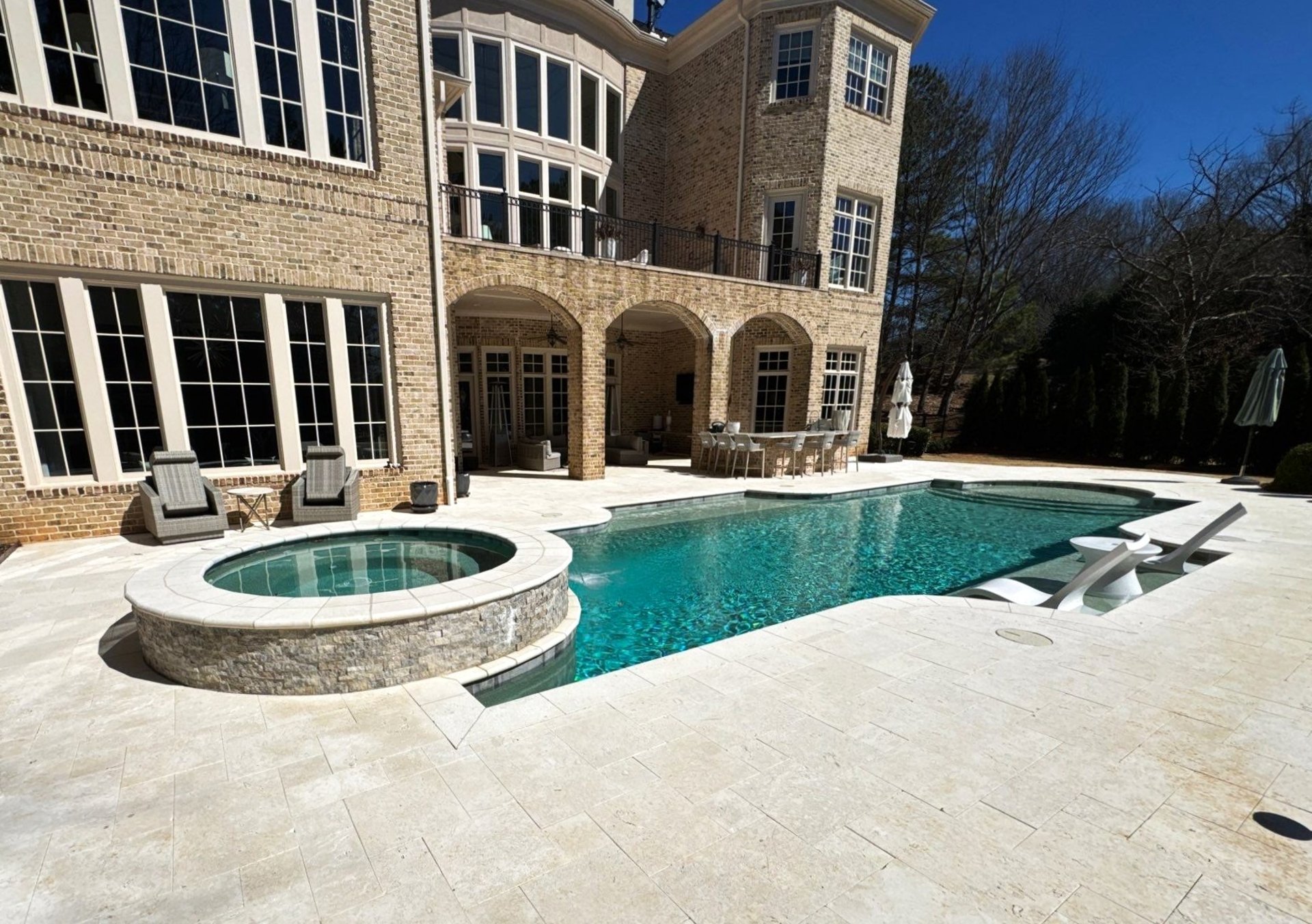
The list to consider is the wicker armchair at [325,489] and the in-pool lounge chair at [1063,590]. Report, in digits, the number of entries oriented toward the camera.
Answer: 1

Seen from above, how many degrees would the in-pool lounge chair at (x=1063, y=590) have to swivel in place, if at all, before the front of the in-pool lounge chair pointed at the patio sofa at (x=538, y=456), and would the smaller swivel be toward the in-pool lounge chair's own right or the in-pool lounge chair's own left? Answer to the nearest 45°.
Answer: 0° — it already faces it

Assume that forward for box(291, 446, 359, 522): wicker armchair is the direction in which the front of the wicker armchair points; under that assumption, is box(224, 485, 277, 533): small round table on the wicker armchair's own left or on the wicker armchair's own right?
on the wicker armchair's own right

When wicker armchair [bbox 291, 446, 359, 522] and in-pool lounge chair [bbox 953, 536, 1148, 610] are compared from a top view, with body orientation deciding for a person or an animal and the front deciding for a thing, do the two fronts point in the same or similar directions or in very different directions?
very different directions

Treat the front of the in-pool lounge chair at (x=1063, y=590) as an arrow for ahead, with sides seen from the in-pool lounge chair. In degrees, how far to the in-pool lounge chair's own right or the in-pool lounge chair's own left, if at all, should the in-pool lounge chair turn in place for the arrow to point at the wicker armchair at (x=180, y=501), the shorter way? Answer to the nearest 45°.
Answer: approximately 45° to the in-pool lounge chair's own left

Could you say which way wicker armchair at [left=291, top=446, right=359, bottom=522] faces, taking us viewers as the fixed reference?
facing the viewer

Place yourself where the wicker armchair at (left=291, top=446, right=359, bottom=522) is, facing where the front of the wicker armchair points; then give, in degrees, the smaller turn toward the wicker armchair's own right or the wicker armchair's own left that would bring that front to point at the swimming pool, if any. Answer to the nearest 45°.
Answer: approximately 45° to the wicker armchair's own left

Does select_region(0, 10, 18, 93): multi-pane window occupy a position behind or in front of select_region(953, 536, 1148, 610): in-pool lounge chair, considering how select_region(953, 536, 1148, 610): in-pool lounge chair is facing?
in front

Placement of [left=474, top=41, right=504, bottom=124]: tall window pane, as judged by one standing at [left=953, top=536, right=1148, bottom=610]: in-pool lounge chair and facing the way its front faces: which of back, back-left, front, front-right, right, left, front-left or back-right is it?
front

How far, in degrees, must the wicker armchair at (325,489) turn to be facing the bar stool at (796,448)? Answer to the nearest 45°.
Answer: approximately 90° to its left

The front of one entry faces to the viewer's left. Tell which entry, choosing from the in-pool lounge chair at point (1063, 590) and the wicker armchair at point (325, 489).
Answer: the in-pool lounge chair

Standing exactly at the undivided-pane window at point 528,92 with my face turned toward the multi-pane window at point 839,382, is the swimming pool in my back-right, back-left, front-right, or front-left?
front-right

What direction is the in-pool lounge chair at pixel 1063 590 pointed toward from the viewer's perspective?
to the viewer's left

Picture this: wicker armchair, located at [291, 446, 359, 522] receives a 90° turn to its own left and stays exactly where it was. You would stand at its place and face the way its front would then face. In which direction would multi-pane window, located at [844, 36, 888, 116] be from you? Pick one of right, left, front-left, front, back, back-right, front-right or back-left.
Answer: front

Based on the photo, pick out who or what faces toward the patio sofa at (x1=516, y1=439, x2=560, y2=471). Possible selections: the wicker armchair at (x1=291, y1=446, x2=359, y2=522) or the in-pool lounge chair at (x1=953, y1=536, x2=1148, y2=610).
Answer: the in-pool lounge chair
